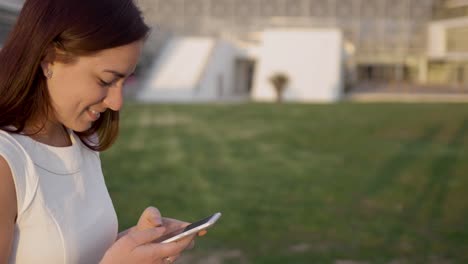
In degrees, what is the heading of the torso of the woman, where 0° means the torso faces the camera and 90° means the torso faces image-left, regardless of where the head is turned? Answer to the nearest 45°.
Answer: approximately 315°

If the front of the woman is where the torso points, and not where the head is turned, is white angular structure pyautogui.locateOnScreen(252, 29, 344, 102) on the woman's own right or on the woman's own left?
on the woman's own left

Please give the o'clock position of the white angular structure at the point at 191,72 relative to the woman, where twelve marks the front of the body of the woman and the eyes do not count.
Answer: The white angular structure is roughly at 8 o'clock from the woman.

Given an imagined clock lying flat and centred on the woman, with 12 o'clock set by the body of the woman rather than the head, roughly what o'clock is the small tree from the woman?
The small tree is roughly at 8 o'clock from the woman.
